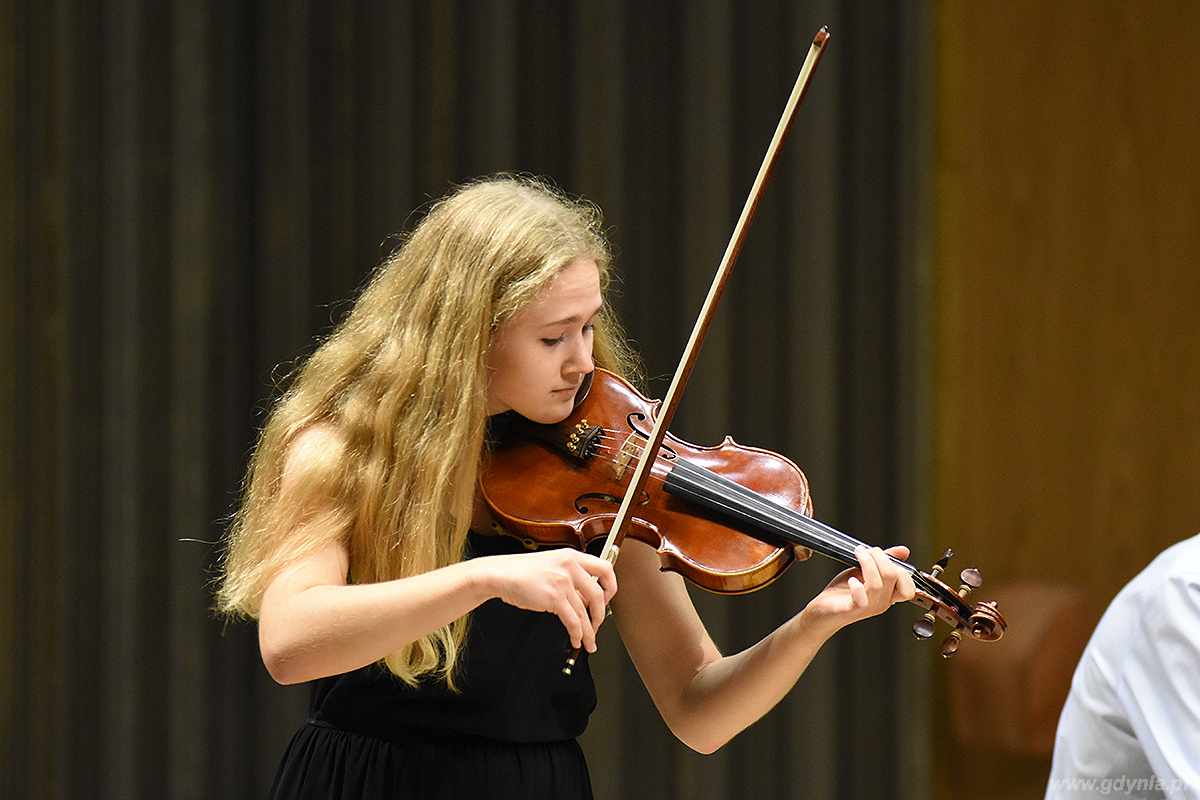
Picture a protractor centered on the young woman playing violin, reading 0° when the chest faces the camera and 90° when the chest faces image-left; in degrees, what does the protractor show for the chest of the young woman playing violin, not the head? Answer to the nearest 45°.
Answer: approximately 315°

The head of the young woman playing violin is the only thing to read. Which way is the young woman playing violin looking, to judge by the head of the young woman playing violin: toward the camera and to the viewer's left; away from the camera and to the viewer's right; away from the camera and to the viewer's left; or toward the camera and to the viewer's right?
toward the camera and to the viewer's right
